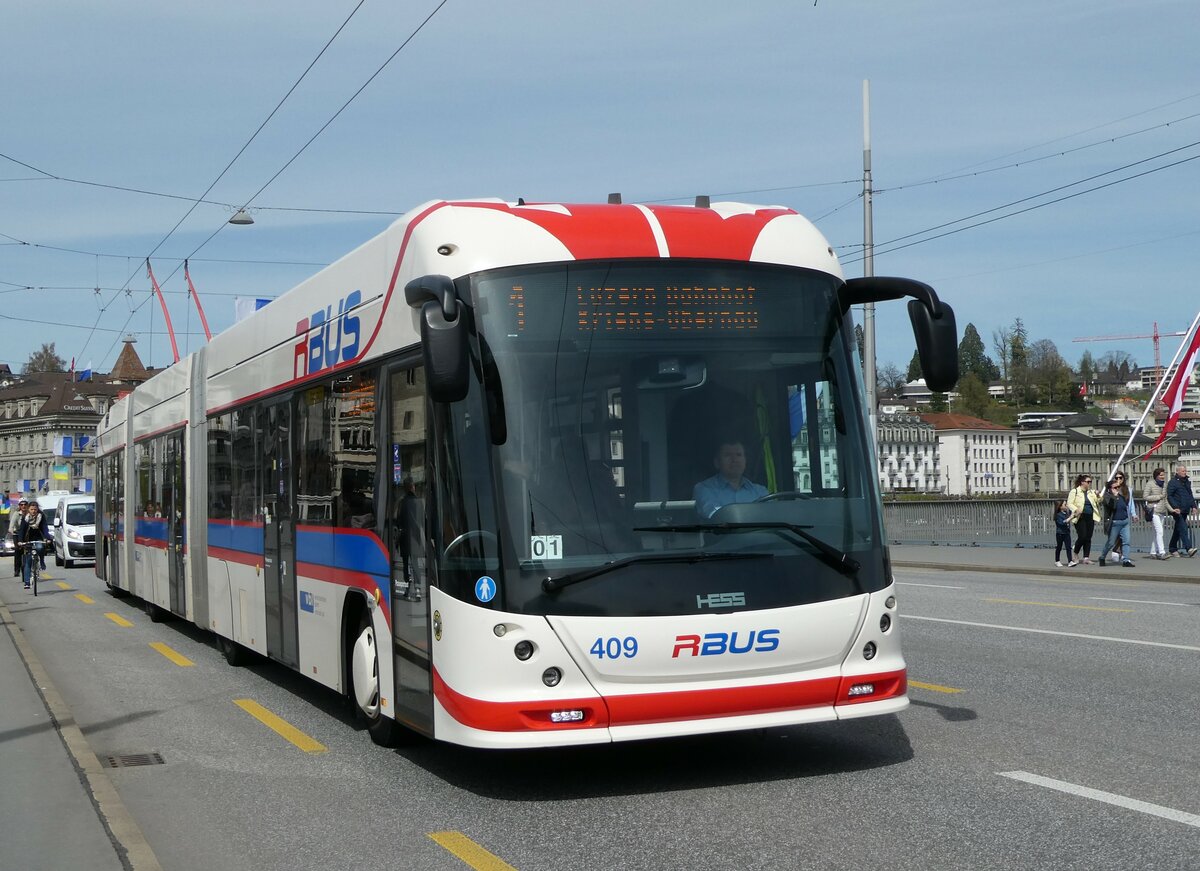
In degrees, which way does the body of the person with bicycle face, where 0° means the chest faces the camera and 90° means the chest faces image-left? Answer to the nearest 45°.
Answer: approximately 0°

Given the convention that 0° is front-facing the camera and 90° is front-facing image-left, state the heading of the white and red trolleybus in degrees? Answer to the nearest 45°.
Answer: approximately 315°

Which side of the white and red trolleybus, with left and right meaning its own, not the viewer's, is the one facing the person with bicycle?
back

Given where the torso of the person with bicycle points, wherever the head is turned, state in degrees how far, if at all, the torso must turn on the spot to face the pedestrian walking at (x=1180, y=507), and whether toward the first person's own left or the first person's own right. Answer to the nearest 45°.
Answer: approximately 90° to the first person's own left

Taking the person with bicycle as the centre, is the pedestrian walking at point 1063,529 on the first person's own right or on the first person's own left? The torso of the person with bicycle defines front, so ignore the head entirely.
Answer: on the first person's own left

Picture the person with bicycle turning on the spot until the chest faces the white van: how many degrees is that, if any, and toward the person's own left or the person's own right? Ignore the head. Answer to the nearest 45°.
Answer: approximately 180°

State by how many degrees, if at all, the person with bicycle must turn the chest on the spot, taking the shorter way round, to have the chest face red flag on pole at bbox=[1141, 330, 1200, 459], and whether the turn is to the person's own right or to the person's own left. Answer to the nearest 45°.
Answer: approximately 90° to the person's own left

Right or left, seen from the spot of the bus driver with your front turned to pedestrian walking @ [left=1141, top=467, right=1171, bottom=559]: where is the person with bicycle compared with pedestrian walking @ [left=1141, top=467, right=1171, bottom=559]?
left
